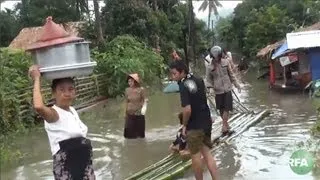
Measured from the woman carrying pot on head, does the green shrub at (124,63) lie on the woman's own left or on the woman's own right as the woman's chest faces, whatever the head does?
on the woman's own left

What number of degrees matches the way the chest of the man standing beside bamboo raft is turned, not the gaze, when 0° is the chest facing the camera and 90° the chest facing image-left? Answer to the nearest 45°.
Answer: approximately 135°

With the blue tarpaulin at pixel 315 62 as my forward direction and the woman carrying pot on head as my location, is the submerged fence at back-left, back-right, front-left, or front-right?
front-left

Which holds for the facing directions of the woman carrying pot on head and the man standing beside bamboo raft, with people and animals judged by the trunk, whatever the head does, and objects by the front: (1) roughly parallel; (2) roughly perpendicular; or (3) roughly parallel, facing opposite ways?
roughly parallel, facing opposite ways

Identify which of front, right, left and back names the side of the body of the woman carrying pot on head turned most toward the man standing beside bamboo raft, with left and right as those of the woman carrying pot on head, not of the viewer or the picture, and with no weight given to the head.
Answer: left

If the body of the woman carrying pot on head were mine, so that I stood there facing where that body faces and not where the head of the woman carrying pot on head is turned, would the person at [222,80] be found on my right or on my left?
on my left

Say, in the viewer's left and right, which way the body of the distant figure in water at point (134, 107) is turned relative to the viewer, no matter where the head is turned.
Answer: facing the viewer and to the left of the viewer

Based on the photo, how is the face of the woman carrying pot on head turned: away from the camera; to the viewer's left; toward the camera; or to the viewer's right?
toward the camera

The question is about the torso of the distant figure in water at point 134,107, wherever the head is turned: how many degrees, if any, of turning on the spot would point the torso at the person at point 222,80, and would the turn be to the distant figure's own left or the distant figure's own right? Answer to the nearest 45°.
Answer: approximately 135° to the distant figure's own left

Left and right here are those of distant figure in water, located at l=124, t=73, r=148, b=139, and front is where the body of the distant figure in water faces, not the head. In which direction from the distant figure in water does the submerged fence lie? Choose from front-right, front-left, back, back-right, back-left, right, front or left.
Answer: right
